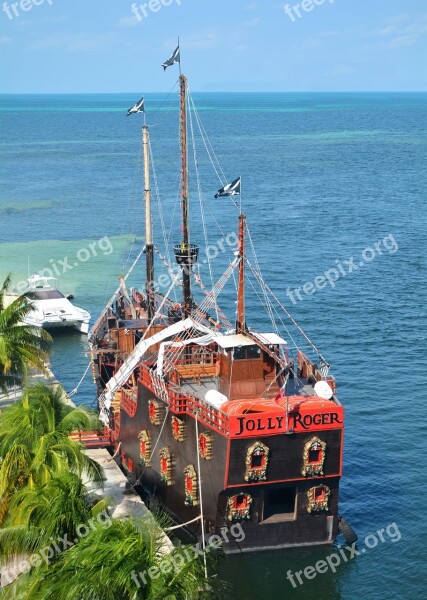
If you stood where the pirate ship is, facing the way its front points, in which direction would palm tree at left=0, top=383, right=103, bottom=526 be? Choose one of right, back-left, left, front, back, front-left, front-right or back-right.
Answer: left

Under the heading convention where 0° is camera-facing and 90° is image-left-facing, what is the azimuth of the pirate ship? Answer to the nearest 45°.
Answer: approximately 135°

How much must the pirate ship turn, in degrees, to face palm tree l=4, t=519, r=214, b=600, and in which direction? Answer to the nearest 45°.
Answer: approximately 135° to its left

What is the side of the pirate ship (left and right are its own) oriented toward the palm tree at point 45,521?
left

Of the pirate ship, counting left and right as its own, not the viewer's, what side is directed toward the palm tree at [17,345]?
front
